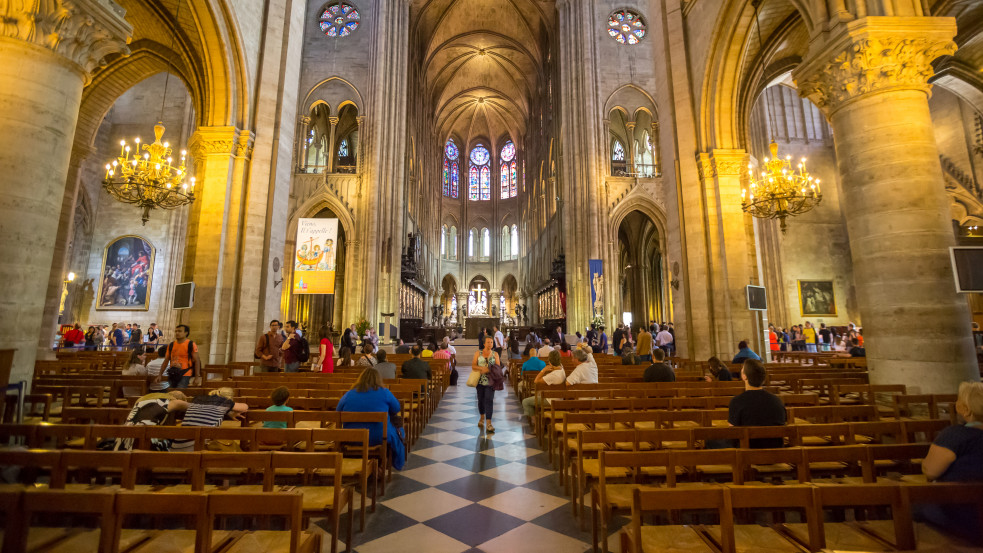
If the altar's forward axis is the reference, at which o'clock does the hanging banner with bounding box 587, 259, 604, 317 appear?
The hanging banner is roughly at 11 o'clock from the altar.

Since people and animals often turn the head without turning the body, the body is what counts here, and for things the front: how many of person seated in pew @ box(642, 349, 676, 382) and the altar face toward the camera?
1

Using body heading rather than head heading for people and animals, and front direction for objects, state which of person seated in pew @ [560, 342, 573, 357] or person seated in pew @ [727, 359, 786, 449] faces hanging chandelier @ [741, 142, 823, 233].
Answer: person seated in pew @ [727, 359, 786, 449]

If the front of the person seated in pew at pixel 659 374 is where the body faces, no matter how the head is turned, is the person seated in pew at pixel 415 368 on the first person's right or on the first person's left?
on the first person's left

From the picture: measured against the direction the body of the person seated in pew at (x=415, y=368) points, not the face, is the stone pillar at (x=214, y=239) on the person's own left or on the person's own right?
on the person's own left

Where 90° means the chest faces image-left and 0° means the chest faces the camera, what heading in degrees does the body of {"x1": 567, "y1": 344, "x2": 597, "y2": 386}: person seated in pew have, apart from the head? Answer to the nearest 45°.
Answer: approximately 180°

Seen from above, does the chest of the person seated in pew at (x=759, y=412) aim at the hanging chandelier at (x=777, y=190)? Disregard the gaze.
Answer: yes

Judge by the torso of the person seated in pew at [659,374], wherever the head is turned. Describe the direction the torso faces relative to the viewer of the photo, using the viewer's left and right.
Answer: facing away from the viewer
